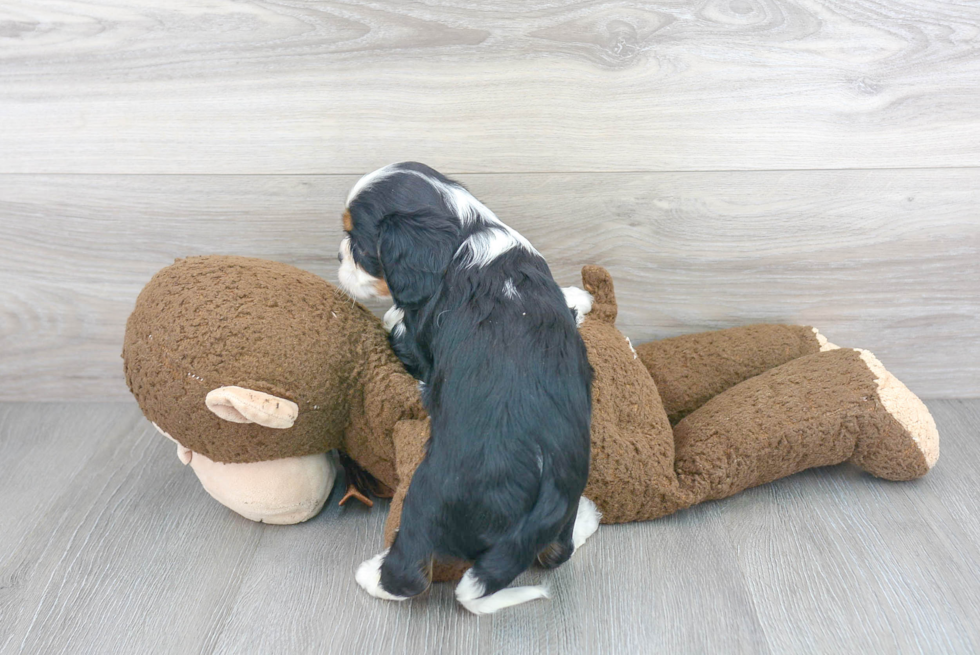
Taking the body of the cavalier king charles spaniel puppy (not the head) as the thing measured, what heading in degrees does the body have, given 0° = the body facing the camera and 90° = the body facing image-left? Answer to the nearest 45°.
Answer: approximately 180°
